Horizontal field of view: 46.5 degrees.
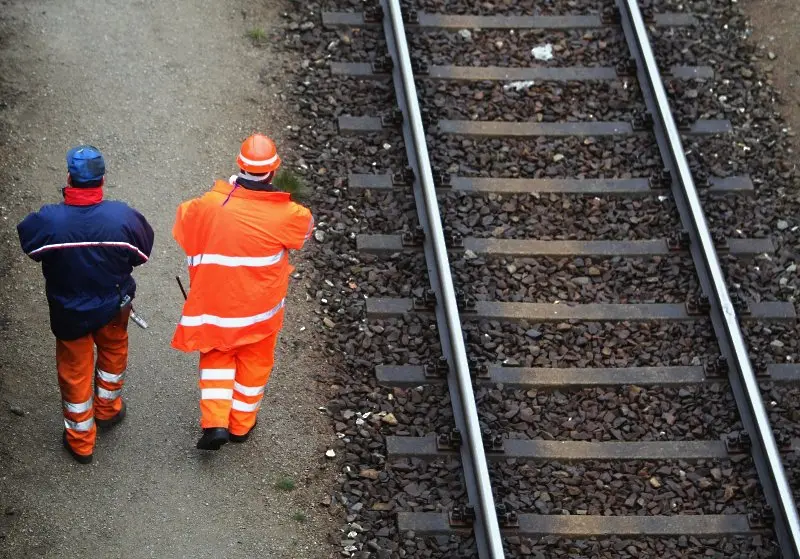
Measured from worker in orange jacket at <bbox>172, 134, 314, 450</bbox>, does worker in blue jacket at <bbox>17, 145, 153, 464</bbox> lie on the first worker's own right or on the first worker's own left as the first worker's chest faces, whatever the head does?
on the first worker's own left

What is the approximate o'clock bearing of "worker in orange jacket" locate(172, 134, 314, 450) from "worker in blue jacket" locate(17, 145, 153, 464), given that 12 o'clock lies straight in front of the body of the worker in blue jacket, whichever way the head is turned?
The worker in orange jacket is roughly at 3 o'clock from the worker in blue jacket.

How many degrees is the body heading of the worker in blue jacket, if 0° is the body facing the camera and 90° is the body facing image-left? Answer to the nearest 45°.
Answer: approximately 180°

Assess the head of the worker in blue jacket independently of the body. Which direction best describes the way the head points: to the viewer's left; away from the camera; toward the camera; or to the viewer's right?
away from the camera

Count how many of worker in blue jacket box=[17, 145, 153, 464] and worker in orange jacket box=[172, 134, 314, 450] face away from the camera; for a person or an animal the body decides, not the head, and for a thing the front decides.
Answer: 2

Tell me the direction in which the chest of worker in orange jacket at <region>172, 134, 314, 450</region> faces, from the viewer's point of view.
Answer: away from the camera

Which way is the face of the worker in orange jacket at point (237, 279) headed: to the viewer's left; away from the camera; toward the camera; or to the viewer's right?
away from the camera
